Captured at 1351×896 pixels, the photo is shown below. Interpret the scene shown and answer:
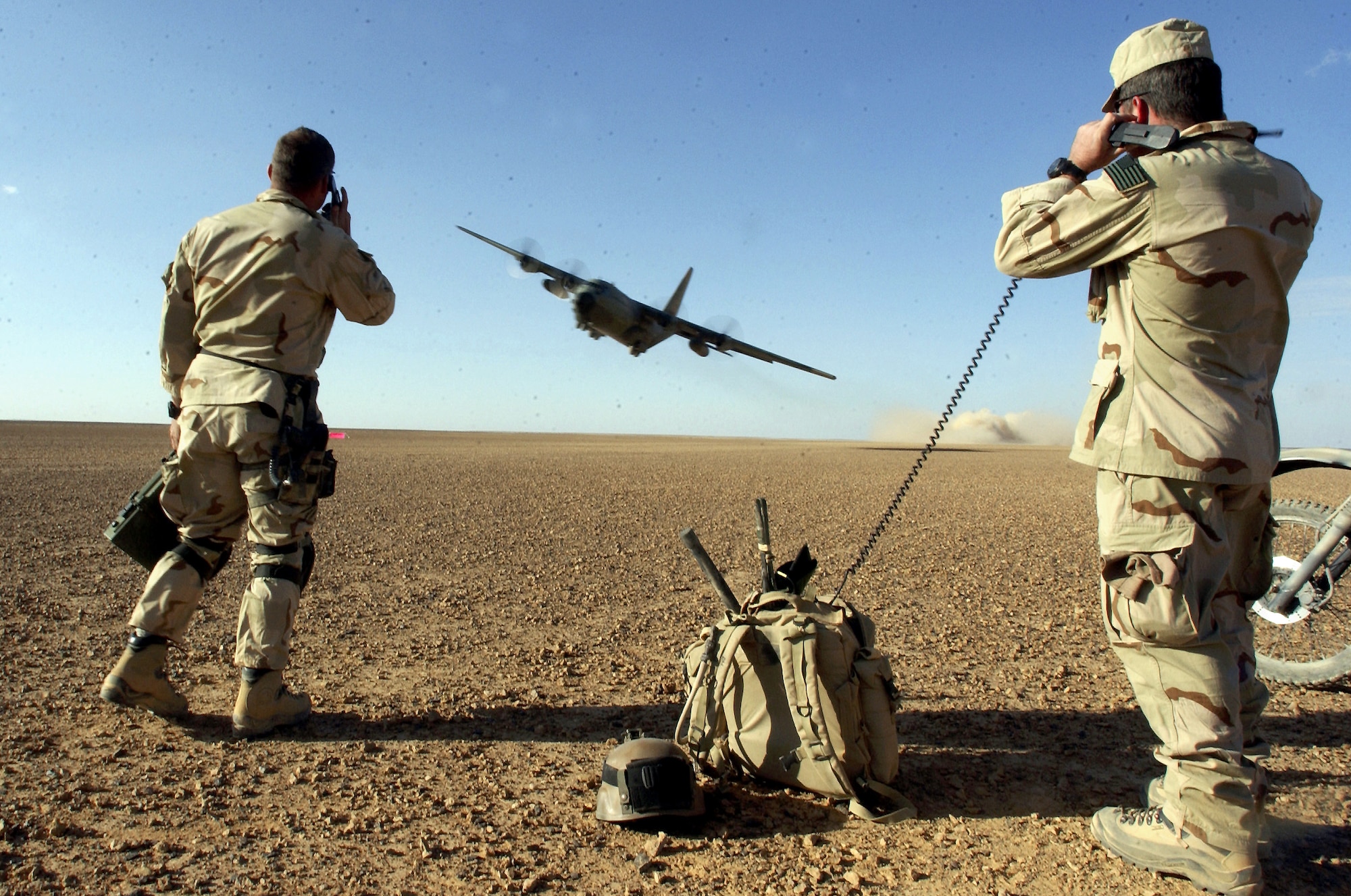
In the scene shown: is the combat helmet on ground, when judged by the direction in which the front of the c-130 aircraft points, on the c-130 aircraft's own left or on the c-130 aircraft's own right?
on the c-130 aircraft's own left

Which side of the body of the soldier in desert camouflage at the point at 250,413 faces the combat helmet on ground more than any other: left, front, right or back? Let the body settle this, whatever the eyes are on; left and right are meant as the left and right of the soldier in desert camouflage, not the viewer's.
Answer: right

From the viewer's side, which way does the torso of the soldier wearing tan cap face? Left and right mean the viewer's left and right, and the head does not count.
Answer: facing away from the viewer and to the left of the viewer

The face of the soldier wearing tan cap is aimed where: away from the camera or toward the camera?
away from the camera

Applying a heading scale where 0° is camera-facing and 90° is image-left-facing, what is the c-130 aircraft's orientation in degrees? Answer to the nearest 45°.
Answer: approximately 45°

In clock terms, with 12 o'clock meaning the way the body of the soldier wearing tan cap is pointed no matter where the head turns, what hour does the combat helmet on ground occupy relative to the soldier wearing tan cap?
The combat helmet on ground is roughly at 10 o'clock from the soldier wearing tan cap.

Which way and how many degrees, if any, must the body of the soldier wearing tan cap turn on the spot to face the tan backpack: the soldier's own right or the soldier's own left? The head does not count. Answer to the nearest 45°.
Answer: approximately 45° to the soldier's own left

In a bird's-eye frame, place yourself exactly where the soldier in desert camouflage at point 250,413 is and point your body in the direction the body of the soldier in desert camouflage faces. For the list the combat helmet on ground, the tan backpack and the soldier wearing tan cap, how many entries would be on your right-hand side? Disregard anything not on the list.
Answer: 3

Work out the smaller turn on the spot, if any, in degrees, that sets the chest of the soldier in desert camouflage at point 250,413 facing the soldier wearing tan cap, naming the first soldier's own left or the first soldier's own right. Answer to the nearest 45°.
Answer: approximately 90° to the first soldier's own right

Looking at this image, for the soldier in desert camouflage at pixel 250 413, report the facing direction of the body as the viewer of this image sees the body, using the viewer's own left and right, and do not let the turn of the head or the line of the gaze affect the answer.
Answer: facing away from the viewer and to the right of the viewer

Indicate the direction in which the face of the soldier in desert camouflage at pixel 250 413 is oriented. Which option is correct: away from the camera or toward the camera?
away from the camera
